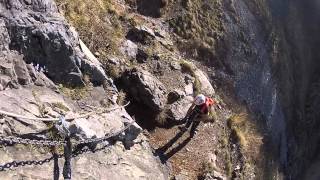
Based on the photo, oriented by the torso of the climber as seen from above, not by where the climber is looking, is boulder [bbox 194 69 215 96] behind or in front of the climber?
behind

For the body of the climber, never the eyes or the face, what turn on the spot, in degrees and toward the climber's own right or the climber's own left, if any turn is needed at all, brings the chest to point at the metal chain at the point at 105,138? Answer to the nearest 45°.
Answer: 0° — they already face it

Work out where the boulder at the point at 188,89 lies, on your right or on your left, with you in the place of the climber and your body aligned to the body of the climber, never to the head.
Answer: on your right

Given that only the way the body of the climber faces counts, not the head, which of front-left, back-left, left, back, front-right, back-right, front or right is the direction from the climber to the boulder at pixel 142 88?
front-right

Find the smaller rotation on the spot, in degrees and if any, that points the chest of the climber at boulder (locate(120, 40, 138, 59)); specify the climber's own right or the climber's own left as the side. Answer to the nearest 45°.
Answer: approximately 90° to the climber's own right

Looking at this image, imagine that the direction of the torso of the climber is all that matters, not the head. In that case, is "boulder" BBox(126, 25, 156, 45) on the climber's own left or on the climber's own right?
on the climber's own right

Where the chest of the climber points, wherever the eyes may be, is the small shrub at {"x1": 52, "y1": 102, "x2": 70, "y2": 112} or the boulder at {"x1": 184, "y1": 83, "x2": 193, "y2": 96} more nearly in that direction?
the small shrub

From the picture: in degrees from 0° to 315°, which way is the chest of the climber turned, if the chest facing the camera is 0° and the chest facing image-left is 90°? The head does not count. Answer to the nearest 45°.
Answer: approximately 45°

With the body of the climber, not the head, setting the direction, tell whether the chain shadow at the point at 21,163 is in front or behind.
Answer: in front

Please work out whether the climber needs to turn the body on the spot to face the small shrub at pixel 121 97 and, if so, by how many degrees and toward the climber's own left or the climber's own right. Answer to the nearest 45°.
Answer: approximately 45° to the climber's own right

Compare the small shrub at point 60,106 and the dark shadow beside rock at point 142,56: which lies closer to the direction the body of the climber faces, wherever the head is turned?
the small shrub

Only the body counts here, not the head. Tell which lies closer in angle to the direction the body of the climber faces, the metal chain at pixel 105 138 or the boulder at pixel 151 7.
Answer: the metal chain
